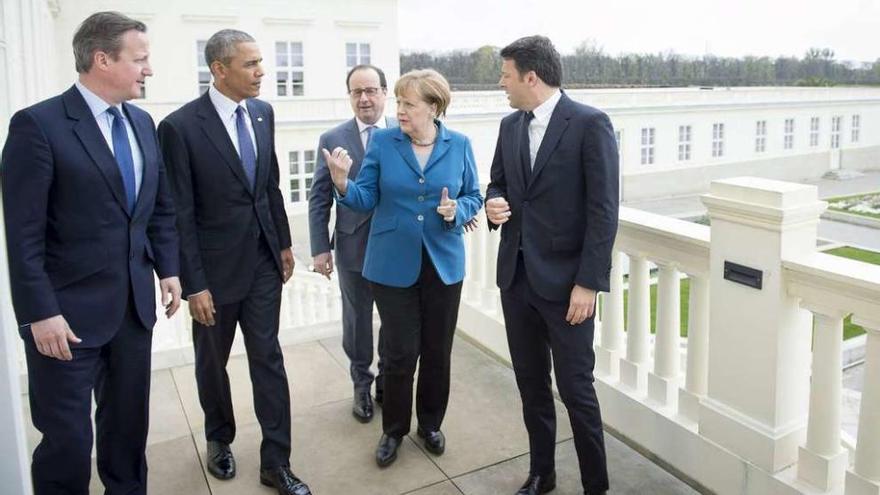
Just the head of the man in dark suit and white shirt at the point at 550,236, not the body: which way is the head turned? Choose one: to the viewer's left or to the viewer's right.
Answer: to the viewer's left

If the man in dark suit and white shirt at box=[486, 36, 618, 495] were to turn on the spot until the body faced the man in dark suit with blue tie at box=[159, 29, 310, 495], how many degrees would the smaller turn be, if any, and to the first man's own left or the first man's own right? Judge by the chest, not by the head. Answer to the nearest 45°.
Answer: approximately 45° to the first man's own right

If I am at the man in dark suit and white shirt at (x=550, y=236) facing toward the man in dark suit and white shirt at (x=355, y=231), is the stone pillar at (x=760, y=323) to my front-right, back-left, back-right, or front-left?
back-right

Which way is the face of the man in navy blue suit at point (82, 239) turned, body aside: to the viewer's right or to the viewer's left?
to the viewer's right

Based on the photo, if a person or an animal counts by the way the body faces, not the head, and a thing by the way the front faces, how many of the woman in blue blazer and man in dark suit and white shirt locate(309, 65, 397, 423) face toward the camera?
2

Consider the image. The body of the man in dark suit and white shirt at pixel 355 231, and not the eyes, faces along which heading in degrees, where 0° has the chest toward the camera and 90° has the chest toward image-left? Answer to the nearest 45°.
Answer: approximately 0°
